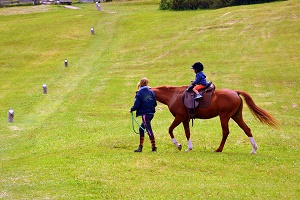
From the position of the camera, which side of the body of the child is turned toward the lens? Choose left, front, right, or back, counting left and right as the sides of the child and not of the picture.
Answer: left

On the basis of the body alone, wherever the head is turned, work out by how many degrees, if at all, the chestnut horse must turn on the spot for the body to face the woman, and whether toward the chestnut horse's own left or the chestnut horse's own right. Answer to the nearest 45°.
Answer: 0° — it already faces them

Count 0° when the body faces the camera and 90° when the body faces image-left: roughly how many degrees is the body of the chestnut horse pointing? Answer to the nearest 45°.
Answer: approximately 90°

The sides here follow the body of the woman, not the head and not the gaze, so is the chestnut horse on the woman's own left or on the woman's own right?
on the woman's own right

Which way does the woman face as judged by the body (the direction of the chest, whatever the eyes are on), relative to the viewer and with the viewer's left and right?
facing away from the viewer and to the left of the viewer

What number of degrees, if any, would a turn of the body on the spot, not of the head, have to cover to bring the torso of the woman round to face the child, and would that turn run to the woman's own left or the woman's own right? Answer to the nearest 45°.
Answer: approximately 135° to the woman's own right
